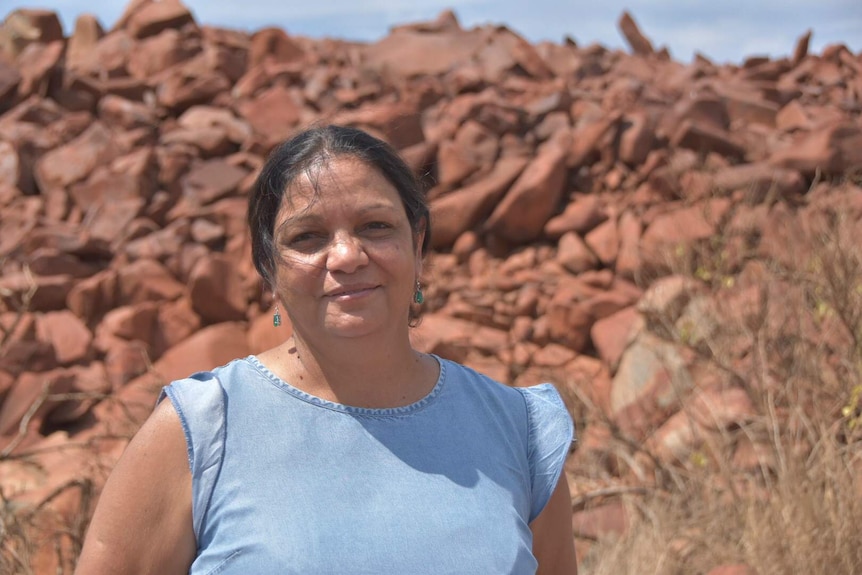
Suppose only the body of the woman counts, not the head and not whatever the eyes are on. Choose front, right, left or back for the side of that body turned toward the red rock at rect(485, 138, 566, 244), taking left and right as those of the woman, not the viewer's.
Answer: back

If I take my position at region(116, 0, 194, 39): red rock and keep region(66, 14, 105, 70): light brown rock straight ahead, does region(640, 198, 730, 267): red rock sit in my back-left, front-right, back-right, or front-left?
back-left

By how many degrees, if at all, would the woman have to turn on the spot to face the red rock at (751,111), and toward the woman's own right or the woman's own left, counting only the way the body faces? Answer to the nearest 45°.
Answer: approximately 135° to the woman's own left

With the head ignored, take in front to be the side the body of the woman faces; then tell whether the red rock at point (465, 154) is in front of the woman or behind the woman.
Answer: behind

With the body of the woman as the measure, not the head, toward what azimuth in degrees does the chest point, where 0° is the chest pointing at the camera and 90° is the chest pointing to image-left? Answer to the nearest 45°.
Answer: approximately 0°

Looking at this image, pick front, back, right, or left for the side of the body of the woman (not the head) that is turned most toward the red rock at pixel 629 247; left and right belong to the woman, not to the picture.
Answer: back

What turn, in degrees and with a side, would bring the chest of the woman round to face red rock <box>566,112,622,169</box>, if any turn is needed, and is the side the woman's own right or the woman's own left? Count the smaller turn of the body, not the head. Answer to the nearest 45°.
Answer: approximately 180°

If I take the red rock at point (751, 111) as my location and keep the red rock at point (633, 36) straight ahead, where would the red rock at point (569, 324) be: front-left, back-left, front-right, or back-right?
back-left

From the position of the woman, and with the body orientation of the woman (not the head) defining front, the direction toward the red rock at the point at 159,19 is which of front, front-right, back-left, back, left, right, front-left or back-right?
back

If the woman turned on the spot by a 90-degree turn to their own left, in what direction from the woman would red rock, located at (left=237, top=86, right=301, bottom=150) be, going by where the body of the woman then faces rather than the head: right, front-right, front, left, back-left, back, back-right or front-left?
left

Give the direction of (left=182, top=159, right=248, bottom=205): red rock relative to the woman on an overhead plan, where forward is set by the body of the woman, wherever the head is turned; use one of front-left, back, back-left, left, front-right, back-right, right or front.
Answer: back

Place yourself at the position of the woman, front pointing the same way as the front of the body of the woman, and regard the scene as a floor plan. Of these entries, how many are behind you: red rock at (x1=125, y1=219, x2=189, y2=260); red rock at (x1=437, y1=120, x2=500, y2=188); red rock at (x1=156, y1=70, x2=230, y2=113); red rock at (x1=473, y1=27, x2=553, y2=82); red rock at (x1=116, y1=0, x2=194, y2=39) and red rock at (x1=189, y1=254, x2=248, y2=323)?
6

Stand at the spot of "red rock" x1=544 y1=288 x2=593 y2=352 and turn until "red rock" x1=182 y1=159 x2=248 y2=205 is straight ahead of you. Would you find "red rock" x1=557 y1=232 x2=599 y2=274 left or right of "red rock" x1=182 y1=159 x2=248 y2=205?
right

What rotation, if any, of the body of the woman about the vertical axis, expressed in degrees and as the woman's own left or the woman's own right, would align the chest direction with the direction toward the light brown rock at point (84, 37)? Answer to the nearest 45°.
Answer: approximately 180°

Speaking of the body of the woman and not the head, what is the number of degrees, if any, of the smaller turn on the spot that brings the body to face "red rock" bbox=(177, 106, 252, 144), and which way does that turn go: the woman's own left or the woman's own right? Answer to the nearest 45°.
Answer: approximately 180°

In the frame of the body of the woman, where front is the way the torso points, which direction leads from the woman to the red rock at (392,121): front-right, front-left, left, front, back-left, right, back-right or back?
back

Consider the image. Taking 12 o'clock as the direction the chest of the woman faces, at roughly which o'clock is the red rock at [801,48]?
The red rock is roughly at 7 o'clock from the woman.
